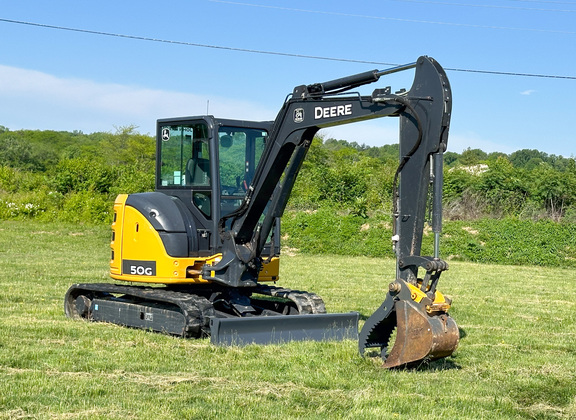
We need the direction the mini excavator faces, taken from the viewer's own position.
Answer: facing the viewer and to the right of the viewer

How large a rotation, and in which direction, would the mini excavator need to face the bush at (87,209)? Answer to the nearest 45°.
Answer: approximately 135° to its left
